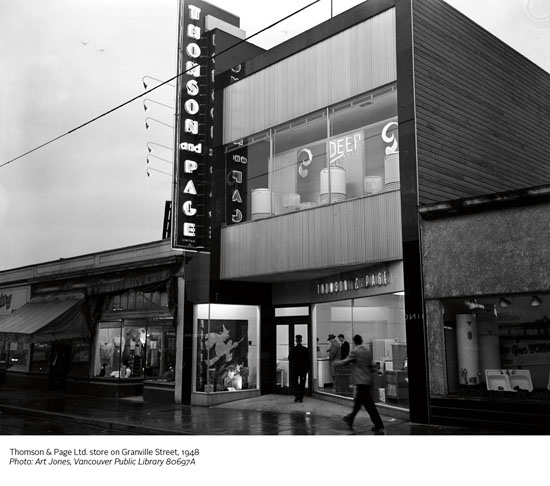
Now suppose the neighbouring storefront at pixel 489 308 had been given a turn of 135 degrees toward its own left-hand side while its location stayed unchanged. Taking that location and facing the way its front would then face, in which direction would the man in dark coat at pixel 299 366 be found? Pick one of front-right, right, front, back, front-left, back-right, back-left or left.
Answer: back-left

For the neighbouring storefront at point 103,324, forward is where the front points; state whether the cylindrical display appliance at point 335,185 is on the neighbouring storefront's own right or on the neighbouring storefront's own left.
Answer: on the neighbouring storefront's own left

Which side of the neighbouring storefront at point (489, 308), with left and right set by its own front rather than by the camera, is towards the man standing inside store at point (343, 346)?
right

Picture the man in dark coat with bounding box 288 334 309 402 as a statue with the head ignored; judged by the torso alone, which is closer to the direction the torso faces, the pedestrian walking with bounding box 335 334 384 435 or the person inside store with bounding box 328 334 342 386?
the person inside store

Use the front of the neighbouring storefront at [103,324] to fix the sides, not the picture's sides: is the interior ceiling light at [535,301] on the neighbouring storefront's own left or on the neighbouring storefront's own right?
on the neighbouring storefront's own left

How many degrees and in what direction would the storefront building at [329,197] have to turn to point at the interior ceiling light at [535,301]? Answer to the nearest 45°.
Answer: approximately 90° to its left

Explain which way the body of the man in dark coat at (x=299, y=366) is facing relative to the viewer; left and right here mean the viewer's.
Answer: facing away from the viewer

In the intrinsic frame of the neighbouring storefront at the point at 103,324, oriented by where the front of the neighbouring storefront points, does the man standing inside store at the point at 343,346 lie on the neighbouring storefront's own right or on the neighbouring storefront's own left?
on the neighbouring storefront's own left

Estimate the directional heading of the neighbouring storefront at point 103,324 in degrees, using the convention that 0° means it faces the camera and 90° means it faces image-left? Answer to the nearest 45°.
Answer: approximately 45°

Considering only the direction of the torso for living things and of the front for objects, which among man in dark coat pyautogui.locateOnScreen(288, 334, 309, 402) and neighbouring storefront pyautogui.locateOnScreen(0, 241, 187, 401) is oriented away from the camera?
the man in dark coat

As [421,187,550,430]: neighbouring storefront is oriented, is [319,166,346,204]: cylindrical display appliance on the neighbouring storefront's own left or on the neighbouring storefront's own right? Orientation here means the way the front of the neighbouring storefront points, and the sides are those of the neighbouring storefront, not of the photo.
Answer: on the neighbouring storefront's own right

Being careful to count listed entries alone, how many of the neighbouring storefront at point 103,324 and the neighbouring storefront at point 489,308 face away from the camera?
0
